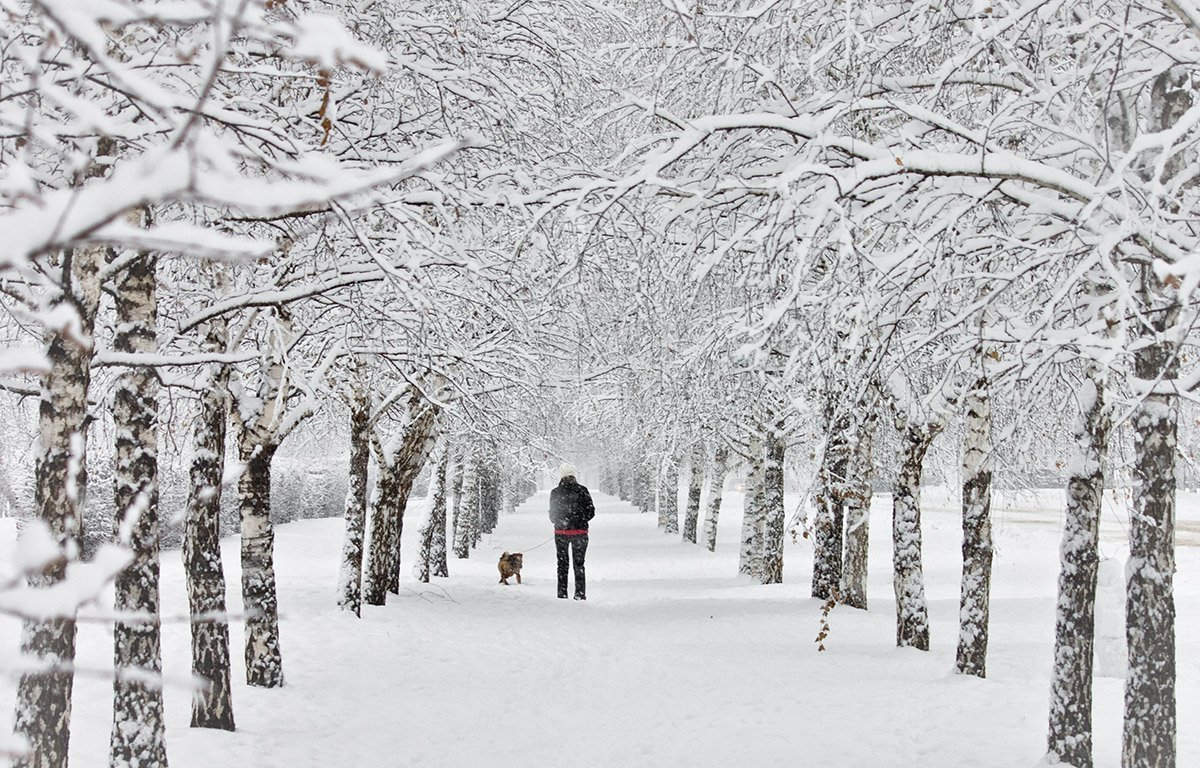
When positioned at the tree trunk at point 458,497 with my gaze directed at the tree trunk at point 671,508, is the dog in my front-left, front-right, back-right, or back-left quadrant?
back-right

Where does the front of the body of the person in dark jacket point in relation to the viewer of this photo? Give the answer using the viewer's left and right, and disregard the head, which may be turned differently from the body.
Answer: facing away from the viewer

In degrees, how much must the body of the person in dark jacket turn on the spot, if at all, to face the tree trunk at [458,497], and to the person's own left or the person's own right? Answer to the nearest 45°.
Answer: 0° — they already face it

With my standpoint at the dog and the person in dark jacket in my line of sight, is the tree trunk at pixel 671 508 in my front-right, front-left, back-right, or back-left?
back-left

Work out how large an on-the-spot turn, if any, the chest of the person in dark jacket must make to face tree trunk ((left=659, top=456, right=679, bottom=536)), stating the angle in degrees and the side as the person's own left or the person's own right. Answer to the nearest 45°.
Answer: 0° — they already face it

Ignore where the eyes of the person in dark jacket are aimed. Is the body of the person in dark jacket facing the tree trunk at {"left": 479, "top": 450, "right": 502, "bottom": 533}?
yes
